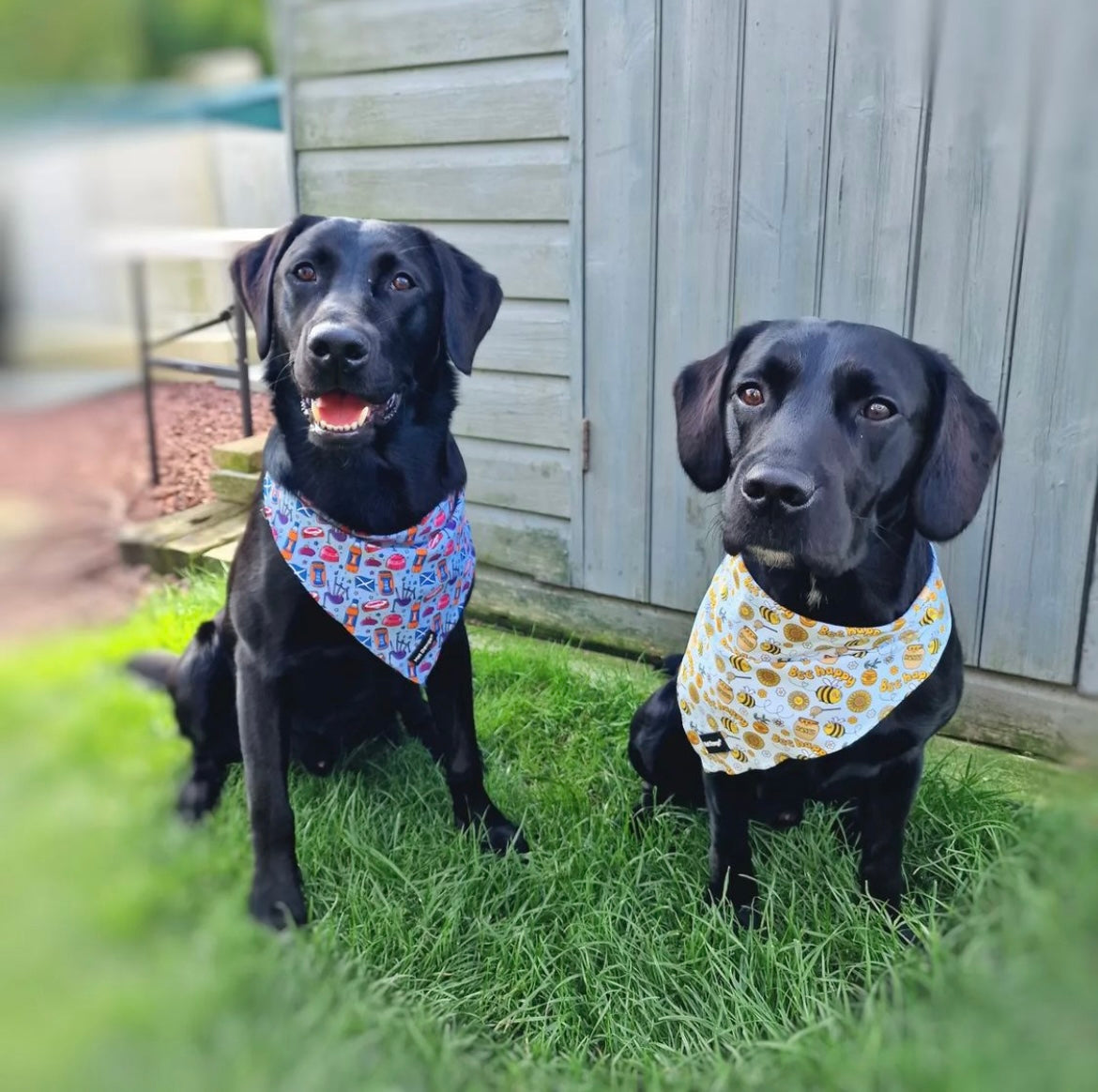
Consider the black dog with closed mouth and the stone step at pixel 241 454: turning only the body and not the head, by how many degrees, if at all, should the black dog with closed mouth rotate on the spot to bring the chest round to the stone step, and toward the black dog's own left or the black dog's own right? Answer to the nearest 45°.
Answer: approximately 90° to the black dog's own right

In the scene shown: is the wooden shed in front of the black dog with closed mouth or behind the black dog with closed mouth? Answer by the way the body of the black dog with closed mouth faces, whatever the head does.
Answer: behind

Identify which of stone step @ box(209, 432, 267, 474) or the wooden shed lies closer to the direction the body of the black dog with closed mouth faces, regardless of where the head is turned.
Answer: the stone step

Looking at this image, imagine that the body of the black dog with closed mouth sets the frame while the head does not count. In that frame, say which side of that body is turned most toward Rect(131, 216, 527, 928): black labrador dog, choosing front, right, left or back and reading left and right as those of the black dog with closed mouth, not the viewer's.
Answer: right

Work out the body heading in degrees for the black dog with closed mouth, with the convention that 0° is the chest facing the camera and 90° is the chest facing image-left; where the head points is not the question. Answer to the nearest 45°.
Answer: approximately 0°

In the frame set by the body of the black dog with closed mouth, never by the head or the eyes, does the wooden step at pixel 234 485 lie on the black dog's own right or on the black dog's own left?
on the black dog's own right

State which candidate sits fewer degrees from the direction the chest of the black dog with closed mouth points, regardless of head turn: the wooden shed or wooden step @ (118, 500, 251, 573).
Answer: the wooden step
